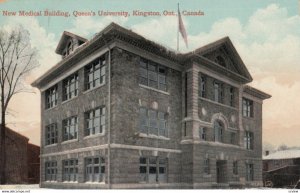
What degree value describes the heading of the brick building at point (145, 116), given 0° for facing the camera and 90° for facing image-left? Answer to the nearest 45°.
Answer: approximately 315°
